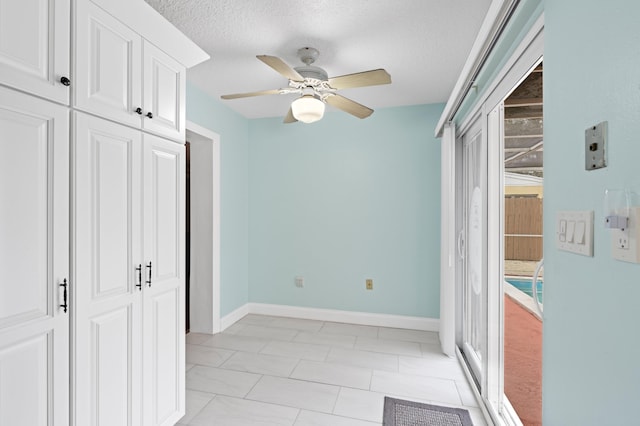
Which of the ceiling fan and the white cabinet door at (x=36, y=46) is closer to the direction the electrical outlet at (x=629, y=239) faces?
the white cabinet door

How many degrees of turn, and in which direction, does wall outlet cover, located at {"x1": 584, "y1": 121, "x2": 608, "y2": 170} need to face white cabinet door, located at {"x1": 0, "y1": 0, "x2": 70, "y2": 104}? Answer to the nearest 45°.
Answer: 0° — it already faces it

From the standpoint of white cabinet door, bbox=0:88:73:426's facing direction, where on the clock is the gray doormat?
The gray doormat is roughly at 11 o'clock from the white cabinet door.

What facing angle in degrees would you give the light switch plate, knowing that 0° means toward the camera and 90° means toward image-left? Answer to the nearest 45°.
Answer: approximately 45°

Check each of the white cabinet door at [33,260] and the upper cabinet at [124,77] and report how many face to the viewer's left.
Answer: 0

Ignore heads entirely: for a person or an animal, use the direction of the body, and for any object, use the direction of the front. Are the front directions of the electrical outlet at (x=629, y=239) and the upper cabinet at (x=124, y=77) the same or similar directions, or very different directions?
very different directions

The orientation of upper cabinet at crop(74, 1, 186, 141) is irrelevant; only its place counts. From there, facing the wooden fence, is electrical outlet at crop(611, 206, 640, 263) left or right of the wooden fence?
right

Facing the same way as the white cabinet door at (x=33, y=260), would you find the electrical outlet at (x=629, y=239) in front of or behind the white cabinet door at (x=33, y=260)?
in front

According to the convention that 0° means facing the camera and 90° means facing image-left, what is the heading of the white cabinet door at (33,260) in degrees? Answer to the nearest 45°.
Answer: approximately 315°

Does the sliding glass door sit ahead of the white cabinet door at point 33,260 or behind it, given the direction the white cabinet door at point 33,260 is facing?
ahead

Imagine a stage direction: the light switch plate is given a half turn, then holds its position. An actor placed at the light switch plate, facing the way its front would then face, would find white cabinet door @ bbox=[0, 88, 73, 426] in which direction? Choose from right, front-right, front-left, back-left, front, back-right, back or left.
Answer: back

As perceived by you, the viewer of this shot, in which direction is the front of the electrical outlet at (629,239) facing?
facing the viewer and to the left of the viewer

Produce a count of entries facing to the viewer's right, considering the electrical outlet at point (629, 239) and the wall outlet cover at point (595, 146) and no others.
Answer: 0
